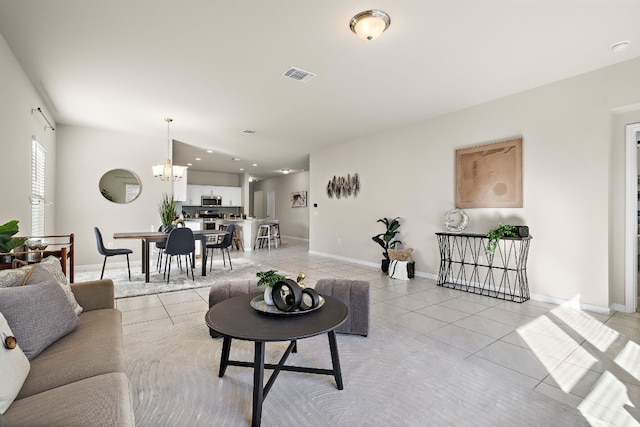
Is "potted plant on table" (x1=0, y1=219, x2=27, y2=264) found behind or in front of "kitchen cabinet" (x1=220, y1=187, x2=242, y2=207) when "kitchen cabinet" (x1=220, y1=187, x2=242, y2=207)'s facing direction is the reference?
in front

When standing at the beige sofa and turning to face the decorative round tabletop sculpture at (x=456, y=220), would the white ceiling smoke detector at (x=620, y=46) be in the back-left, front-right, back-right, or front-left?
front-right

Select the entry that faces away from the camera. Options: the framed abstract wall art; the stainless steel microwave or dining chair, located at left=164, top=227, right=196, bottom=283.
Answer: the dining chair

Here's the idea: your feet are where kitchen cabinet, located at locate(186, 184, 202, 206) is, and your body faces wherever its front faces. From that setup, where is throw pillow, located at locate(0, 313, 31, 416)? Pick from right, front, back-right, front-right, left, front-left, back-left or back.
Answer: front

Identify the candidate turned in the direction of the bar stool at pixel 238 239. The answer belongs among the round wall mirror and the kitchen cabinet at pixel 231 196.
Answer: the kitchen cabinet

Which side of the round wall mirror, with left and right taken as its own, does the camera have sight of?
front

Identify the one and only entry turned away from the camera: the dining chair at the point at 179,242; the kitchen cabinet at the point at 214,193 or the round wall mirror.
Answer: the dining chair

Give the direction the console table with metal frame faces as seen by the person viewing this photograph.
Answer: facing the viewer and to the left of the viewer

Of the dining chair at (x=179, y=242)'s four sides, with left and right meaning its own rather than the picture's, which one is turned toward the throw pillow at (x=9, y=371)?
back

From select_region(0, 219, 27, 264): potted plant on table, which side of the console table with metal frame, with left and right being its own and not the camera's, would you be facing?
front

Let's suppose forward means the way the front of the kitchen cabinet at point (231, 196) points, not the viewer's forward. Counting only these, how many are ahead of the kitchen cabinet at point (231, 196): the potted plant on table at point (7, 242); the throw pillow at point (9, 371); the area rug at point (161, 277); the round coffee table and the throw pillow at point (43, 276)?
5

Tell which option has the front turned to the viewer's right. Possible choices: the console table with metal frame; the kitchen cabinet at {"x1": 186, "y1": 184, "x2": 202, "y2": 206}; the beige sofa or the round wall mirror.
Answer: the beige sofa

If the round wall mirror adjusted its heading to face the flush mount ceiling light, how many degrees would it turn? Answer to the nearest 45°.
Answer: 0° — it already faces it

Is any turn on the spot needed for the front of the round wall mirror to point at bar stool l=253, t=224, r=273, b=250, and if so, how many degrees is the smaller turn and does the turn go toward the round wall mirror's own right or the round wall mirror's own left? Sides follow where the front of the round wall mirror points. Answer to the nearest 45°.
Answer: approximately 90° to the round wall mirror's own left

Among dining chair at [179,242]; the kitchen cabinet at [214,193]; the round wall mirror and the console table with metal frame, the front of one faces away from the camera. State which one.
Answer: the dining chair

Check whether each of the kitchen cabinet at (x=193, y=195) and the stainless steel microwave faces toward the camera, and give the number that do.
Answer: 2

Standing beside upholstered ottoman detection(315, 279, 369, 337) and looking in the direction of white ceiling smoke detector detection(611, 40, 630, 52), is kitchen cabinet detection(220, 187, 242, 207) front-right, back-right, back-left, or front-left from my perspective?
back-left

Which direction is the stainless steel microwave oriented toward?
toward the camera

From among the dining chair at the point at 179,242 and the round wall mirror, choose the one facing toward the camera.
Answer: the round wall mirror

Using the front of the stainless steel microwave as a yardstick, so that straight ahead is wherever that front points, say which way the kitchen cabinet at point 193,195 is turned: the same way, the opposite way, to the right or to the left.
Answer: the same way

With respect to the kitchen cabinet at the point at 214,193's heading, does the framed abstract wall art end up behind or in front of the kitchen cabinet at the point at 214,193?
in front

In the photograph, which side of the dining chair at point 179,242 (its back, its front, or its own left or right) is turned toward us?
back
